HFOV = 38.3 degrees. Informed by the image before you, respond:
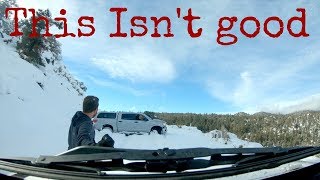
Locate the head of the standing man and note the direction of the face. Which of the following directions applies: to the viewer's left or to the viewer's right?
to the viewer's right

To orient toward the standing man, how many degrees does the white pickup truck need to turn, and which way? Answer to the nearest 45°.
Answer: approximately 90° to its right

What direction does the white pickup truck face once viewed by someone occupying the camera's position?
facing to the right of the viewer
